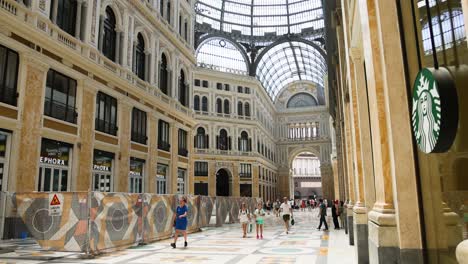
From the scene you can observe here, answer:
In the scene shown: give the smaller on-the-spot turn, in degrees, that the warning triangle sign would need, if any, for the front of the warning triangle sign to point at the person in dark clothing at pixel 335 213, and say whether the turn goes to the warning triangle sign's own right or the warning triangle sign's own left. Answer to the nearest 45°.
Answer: approximately 90° to the warning triangle sign's own left

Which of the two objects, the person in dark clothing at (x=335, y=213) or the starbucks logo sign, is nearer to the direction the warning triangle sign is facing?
the starbucks logo sign

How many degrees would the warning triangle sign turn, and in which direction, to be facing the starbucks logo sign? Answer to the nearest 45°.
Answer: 0° — it already faces it

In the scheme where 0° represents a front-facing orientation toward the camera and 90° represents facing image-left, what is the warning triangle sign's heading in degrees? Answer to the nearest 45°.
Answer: approximately 0°
